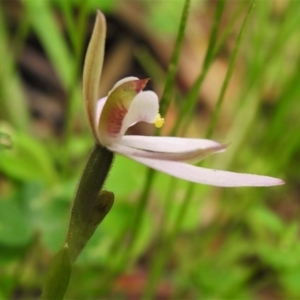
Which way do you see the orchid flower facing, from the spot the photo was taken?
facing to the right of the viewer
